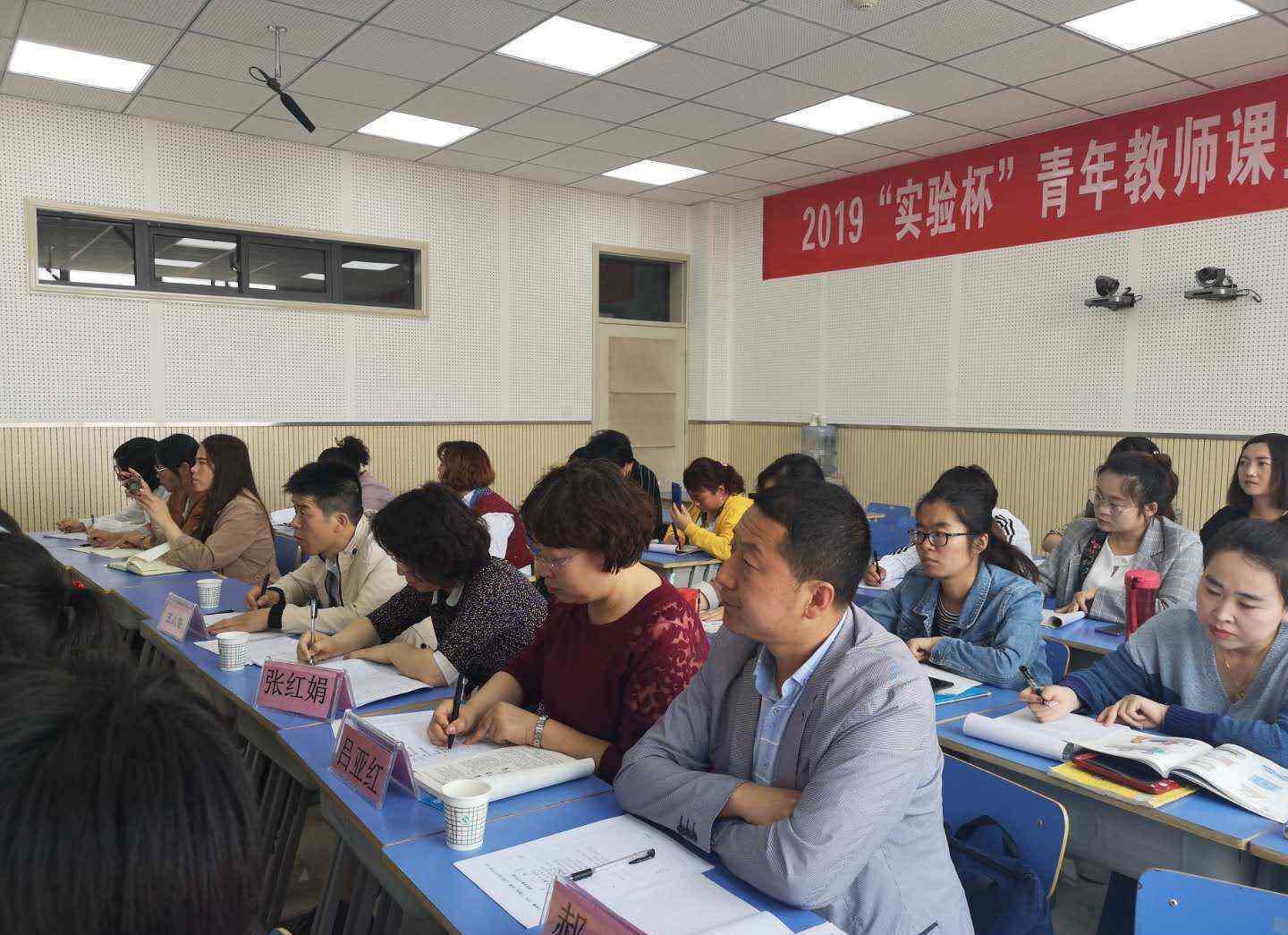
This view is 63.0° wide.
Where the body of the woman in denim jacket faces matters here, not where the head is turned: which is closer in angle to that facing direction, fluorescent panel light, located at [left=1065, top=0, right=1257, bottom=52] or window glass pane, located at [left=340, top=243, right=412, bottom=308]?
the window glass pane

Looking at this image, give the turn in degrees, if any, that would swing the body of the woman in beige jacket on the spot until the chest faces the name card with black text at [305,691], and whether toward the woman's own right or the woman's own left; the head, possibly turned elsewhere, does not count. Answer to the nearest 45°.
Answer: approximately 90° to the woman's own left

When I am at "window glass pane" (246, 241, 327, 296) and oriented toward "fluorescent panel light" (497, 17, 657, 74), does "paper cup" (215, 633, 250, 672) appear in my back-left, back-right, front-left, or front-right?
front-right

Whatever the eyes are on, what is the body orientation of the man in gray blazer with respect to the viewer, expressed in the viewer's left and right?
facing the viewer and to the left of the viewer

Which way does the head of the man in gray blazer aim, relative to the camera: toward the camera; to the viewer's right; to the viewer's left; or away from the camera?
to the viewer's left

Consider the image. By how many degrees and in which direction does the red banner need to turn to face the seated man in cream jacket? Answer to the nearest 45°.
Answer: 0° — it already faces them

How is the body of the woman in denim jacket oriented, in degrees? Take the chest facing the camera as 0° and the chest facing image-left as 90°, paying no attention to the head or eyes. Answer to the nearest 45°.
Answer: approximately 45°

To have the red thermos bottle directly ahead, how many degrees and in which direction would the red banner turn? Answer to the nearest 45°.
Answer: approximately 45° to its left

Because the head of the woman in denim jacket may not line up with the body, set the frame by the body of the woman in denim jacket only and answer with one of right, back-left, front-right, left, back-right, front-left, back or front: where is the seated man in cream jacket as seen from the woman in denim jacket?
front-right

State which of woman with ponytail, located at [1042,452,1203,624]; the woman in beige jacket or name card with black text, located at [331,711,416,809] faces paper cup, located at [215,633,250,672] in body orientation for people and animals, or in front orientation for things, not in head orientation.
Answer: the woman with ponytail

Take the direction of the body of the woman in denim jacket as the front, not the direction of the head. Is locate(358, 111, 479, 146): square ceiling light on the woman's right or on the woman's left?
on the woman's right

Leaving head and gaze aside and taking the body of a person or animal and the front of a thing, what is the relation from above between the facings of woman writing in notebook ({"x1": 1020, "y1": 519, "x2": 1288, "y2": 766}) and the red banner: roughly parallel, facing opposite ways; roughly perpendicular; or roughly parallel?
roughly parallel

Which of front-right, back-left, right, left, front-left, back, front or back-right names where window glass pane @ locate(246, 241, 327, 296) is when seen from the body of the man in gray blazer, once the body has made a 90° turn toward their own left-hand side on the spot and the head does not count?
back

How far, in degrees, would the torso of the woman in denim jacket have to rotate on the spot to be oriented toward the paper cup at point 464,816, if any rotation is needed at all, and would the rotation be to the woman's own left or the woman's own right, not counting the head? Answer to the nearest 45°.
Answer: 0° — they already face it

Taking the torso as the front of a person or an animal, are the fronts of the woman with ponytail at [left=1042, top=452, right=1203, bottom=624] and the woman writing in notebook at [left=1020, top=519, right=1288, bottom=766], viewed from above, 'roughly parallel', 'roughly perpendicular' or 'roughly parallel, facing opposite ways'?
roughly parallel

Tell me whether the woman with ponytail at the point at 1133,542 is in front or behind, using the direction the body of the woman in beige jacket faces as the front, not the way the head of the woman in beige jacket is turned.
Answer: behind
